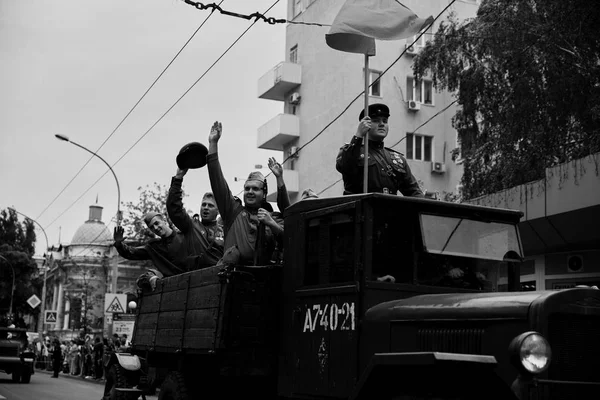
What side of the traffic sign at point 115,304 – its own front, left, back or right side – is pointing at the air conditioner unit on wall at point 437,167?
left

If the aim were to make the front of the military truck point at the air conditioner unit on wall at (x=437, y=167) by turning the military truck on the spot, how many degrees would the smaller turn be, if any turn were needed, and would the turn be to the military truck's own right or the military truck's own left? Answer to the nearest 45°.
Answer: approximately 135° to the military truck's own left

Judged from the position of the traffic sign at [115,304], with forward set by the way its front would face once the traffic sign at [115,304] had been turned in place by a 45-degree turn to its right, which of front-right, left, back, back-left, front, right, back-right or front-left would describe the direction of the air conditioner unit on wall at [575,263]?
left

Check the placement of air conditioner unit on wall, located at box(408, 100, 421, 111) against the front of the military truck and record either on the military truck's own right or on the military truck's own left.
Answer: on the military truck's own left

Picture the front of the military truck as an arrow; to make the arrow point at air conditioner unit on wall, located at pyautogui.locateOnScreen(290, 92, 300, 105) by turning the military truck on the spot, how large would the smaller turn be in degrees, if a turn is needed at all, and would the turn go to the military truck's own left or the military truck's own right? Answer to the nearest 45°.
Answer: approximately 135° to the military truck's own left

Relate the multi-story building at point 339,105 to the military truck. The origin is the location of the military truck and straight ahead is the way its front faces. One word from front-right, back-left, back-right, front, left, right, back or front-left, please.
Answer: back-left

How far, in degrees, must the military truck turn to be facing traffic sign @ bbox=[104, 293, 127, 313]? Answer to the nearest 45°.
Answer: approximately 135° to its left

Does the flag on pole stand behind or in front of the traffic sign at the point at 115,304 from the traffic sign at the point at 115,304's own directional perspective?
in front

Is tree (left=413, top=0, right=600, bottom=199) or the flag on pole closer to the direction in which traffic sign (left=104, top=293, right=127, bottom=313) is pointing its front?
the flag on pole

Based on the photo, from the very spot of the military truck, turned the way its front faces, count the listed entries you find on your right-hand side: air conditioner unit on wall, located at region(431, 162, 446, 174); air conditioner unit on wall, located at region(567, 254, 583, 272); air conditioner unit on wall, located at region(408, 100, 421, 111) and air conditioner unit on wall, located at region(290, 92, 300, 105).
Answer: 0

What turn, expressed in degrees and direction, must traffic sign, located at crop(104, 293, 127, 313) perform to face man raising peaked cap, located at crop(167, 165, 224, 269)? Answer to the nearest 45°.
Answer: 0° — it already faces them

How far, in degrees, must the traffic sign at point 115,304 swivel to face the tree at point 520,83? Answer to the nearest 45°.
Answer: approximately 45° to its left

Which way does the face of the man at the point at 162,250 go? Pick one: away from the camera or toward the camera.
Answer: toward the camera

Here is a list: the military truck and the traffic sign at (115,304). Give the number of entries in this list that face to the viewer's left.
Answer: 0

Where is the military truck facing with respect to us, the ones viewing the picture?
facing the viewer and to the right of the viewer

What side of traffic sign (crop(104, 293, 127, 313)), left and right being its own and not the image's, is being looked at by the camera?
front
